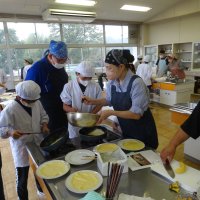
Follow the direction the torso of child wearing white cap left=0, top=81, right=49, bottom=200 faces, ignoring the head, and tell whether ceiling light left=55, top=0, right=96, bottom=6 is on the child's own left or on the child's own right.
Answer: on the child's own left

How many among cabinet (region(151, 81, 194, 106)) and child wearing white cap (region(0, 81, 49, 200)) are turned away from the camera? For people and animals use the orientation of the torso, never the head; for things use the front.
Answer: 0

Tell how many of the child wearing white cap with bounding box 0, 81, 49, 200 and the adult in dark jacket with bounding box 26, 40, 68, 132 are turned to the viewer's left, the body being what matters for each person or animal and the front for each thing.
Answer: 0

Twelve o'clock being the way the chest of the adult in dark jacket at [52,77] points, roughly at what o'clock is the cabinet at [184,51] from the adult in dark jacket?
The cabinet is roughly at 9 o'clock from the adult in dark jacket.

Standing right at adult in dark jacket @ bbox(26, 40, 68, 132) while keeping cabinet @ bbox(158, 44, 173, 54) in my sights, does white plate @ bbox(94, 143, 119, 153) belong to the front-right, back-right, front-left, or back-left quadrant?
back-right

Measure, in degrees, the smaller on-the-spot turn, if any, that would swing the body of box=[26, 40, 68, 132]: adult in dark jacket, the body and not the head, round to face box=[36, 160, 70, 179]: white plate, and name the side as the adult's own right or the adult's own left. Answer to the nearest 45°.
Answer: approximately 45° to the adult's own right

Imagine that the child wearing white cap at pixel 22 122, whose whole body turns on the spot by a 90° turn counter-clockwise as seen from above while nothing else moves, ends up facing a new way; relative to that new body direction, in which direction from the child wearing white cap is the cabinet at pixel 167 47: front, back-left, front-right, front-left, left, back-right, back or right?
front

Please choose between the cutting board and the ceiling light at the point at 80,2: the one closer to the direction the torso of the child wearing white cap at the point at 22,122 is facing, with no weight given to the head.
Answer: the cutting board

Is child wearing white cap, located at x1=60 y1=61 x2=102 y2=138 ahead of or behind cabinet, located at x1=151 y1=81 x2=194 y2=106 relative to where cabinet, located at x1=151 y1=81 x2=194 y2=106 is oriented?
ahead

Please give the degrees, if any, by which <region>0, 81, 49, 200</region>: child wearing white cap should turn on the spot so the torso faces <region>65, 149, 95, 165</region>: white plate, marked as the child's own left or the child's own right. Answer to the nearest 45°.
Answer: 0° — they already face it

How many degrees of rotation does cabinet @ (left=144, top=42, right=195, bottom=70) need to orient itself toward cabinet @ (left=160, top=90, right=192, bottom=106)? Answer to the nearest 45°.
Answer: approximately 45° to its left

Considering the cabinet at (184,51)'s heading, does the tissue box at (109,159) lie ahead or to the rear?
ahead

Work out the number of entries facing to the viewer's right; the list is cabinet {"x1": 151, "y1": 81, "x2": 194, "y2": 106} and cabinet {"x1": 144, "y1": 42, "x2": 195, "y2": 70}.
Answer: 0

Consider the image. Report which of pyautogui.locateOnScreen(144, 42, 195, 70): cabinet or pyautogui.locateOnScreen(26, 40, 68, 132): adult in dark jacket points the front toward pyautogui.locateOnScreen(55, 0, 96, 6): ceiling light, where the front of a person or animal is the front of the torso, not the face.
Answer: the cabinet

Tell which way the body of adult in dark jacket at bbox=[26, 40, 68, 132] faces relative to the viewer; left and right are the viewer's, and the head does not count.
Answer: facing the viewer and to the right of the viewer
